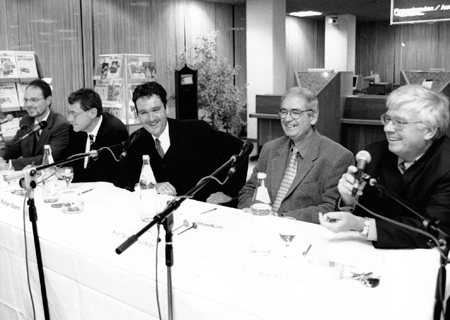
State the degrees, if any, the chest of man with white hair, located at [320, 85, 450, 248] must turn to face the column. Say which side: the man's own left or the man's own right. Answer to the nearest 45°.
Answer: approximately 135° to the man's own right

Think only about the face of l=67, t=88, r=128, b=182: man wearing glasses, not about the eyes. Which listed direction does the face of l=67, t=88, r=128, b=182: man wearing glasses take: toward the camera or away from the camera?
toward the camera

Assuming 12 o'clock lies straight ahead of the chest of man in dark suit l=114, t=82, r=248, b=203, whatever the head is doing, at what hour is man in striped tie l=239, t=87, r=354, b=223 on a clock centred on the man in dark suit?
The man in striped tie is roughly at 9 o'clock from the man in dark suit.

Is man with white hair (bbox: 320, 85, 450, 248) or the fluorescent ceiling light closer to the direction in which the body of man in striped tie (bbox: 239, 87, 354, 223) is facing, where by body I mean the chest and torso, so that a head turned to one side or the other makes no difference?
the man with white hair

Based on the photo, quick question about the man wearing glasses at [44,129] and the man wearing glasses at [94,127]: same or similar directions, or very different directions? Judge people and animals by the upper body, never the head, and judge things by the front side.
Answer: same or similar directions

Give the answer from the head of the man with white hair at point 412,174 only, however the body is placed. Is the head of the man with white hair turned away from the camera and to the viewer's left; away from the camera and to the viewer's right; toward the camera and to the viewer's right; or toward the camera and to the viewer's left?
toward the camera and to the viewer's left

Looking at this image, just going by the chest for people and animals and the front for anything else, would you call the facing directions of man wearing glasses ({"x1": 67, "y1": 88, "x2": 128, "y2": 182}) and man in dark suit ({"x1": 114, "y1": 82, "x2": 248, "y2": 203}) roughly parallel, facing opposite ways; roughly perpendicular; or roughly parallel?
roughly parallel

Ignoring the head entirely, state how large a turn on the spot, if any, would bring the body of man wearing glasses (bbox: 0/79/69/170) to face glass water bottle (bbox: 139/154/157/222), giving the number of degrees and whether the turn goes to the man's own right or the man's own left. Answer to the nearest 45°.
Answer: approximately 45° to the man's own left

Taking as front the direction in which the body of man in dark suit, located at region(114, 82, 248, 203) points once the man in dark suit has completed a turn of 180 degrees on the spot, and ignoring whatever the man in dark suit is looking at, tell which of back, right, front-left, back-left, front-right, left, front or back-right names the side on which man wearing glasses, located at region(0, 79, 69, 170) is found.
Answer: left
